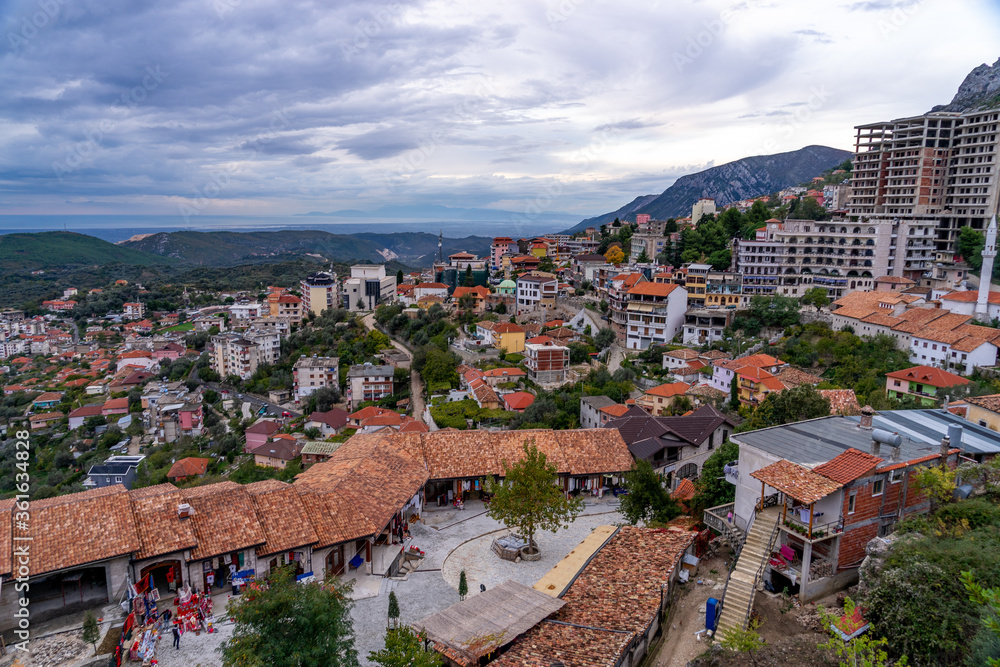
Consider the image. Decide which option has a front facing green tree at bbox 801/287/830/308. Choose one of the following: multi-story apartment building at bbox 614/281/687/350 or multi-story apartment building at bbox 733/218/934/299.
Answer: multi-story apartment building at bbox 733/218/934/299

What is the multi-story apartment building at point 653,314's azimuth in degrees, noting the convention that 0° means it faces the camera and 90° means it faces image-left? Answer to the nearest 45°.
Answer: approximately 45°

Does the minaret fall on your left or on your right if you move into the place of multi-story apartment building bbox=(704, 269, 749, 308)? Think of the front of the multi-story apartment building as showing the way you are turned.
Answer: on your left

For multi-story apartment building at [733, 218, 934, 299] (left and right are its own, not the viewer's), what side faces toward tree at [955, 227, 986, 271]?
left

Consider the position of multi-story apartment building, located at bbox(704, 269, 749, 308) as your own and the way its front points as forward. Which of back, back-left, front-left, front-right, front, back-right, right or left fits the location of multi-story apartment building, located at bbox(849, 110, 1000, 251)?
back-left

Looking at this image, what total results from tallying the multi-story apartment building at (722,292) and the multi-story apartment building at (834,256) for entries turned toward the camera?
2

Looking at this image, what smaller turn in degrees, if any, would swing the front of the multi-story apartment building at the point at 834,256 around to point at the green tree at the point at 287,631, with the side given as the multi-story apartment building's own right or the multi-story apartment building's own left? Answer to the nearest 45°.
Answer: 0° — it already faces it

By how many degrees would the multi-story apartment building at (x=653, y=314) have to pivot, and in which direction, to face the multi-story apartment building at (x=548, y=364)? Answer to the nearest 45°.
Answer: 0° — it already faces it

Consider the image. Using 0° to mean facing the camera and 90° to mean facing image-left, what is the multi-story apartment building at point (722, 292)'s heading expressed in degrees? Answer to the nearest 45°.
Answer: approximately 0°

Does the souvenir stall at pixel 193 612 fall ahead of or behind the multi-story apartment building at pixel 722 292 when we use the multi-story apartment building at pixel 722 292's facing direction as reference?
ahead
